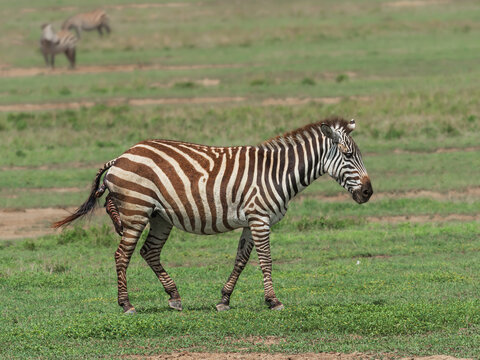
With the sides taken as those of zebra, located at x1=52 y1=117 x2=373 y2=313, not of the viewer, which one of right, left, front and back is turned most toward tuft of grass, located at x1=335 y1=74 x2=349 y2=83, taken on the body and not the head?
left

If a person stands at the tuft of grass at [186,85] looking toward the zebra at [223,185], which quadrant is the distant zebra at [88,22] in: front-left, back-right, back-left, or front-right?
back-right

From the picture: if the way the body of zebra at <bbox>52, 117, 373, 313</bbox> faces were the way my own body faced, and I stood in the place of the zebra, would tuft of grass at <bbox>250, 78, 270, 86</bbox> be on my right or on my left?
on my left

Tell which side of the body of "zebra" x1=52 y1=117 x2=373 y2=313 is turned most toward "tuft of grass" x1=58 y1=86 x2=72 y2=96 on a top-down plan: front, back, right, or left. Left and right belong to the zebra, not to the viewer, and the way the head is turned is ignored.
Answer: left

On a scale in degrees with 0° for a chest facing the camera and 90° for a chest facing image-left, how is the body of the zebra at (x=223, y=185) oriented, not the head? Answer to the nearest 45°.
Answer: approximately 270°

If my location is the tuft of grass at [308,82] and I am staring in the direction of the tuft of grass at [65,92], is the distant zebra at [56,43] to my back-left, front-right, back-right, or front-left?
front-right

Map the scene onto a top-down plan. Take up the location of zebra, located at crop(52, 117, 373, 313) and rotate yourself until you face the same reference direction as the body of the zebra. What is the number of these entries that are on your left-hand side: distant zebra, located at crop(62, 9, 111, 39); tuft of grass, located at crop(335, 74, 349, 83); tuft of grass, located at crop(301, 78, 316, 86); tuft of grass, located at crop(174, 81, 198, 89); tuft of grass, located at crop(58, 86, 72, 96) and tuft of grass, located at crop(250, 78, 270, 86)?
6
